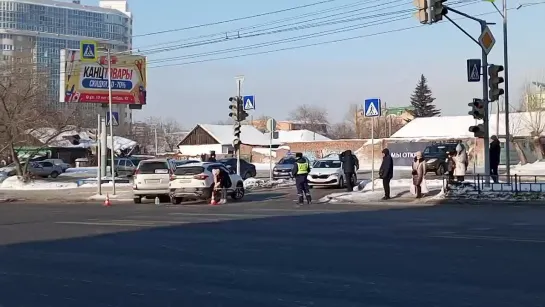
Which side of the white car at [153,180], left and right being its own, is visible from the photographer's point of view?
back

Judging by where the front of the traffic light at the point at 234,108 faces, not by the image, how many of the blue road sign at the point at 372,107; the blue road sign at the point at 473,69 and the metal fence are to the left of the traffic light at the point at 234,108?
3

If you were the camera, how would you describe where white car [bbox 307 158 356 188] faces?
facing the viewer and to the left of the viewer

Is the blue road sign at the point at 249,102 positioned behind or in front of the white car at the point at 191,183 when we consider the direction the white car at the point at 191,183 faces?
in front

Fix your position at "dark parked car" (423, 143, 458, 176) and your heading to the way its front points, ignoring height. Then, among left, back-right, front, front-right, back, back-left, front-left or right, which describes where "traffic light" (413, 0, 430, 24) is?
front-left

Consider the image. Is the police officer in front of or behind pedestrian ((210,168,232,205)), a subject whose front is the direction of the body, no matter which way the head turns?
behind

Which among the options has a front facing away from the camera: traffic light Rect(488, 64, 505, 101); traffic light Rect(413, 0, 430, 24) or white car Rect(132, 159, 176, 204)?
the white car

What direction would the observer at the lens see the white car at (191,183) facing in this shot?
facing away from the viewer and to the right of the viewer

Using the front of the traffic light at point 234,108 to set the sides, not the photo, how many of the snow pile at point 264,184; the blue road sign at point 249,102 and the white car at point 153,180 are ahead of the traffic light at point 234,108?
1

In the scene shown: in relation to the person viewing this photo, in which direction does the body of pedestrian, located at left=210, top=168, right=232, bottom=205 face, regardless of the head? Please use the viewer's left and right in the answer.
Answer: facing to the left of the viewer
